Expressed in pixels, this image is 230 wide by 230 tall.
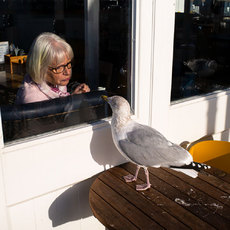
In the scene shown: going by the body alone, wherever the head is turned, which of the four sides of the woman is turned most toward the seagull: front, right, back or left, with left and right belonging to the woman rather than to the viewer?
front

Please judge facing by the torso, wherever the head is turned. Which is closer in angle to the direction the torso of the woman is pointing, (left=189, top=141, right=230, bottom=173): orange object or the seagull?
the seagull

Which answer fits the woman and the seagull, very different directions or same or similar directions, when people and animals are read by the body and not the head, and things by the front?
very different directions

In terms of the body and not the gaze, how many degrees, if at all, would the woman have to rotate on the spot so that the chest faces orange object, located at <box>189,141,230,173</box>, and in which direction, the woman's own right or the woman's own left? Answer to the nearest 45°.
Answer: approximately 45° to the woman's own left

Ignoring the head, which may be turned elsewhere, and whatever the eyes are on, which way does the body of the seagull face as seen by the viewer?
to the viewer's left

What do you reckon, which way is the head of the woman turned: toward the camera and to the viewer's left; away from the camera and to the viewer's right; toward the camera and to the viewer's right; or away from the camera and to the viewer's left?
toward the camera and to the viewer's right

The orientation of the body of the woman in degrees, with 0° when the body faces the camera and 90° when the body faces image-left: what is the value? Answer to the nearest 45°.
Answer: approximately 315°

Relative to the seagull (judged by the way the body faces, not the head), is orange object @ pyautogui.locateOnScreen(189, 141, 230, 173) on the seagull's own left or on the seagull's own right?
on the seagull's own right

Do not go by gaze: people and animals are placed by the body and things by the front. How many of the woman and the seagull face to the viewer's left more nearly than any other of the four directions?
1

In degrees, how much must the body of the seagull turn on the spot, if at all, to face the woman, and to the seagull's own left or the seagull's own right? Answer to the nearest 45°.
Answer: approximately 45° to the seagull's own right

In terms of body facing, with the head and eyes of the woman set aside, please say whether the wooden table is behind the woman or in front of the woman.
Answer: in front
